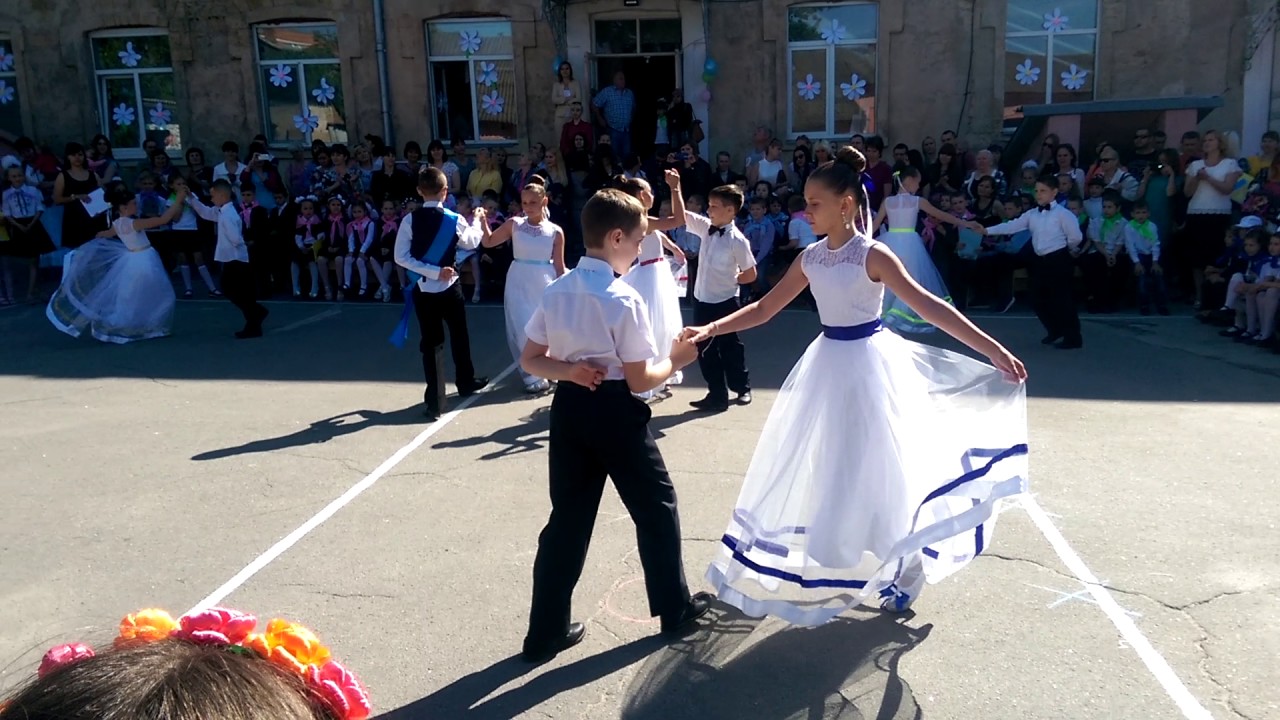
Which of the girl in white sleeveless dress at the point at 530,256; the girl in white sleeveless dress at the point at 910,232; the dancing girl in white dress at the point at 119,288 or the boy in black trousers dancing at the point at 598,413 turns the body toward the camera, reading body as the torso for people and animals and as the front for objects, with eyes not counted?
the girl in white sleeveless dress at the point at 530,256

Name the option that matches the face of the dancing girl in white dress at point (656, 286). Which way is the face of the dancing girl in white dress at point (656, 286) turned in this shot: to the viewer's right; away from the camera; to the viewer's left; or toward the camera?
to the viewer's right

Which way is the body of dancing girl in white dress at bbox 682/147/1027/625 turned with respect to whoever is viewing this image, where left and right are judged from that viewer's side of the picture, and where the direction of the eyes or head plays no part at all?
facing the viewer and to the left of the viewer

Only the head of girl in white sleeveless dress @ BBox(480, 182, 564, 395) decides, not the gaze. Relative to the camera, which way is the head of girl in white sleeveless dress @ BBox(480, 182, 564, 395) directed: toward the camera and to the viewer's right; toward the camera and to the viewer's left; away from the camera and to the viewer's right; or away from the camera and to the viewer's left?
toward the camera and to the viewer's left

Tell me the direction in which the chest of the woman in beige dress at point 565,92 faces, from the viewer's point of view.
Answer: toward the camera

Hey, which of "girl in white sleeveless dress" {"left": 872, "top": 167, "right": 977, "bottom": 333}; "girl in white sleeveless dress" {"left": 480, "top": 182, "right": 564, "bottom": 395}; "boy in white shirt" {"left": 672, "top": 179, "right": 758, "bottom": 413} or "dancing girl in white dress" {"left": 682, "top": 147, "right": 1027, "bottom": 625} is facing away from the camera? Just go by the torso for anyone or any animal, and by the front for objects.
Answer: "girl in white sleeveless dress" {"left": 872, "top": 167, "right": 977, "bottom": 333}

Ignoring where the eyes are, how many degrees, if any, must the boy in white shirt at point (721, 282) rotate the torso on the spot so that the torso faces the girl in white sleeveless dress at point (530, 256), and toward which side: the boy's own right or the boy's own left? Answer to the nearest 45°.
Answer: approximately 45° to the boy's own right

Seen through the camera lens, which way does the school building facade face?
facing the viewer

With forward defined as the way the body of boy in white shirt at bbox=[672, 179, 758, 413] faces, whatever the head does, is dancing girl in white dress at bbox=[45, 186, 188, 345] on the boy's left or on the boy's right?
on the boy's right

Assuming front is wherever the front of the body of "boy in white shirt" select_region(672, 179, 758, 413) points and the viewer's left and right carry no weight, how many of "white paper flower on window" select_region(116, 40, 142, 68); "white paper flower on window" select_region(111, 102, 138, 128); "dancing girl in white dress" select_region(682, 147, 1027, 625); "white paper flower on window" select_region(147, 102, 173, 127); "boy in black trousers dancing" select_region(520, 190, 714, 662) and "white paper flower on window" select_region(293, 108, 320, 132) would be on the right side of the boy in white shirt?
4

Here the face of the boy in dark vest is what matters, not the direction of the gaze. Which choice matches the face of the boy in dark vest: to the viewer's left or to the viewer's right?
to the viewer's right

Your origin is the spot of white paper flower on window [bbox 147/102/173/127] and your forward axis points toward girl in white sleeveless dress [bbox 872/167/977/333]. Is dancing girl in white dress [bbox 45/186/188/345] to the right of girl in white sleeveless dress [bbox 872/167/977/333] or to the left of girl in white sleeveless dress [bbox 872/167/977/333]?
right

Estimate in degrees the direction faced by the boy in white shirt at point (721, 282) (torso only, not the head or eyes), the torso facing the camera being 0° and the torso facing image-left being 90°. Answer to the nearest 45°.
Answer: approximately 45°

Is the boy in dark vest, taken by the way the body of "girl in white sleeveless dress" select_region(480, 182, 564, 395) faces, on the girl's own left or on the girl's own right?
on the girl's own right

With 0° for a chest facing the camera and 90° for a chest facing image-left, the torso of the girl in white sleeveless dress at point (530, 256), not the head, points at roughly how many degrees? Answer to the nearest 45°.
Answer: approximately 0°

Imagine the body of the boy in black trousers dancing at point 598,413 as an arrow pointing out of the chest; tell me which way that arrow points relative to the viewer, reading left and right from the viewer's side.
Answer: facing away from the viewer and to the right of the viewer
